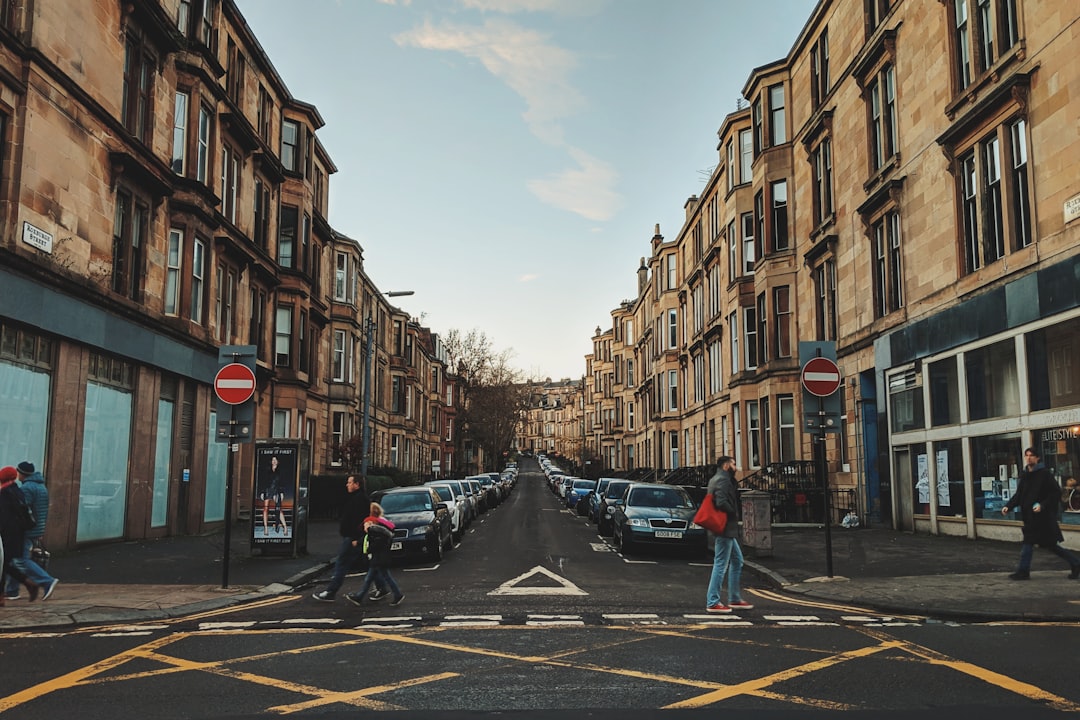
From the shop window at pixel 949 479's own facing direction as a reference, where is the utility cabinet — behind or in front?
in front

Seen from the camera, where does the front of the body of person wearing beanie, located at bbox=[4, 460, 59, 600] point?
to the viewer's left

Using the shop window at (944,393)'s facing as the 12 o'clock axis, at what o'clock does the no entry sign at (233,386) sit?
The no entry sign is roughly at 12 o'clock from the shop window.

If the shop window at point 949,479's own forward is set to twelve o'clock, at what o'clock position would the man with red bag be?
The man with red bag is roughly at 11 o'clock from the shop window.

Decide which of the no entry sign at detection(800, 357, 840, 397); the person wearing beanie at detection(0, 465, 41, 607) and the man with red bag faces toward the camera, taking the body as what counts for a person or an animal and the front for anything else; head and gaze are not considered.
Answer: the no entry sign

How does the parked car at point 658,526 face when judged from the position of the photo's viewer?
facing the viewer

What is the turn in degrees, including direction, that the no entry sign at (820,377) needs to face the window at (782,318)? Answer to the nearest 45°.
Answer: approximately 180°

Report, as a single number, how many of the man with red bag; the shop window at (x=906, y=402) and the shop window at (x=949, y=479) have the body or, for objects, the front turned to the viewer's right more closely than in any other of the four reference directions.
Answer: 1

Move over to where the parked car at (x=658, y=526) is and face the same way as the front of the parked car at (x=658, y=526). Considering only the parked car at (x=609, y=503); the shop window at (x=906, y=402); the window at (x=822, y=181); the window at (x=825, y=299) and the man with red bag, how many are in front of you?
1

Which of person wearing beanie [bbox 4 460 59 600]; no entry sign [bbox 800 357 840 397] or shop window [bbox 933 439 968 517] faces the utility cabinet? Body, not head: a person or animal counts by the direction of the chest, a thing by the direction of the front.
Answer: the shop window

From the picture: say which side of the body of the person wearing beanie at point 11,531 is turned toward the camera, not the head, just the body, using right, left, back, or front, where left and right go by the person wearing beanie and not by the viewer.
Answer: left

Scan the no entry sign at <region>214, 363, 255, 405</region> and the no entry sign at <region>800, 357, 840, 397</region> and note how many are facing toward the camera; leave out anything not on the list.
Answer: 2

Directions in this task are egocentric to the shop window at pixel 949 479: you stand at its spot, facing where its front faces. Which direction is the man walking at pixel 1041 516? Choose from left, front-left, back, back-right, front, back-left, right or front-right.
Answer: front-left

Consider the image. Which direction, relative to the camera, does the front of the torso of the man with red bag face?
to the viewer's right

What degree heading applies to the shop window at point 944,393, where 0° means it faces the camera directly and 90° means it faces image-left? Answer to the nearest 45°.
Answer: approximately 45°
